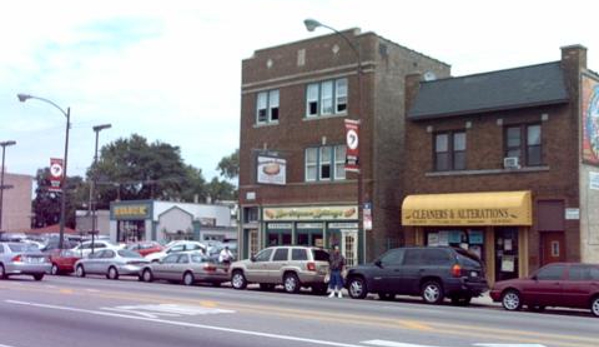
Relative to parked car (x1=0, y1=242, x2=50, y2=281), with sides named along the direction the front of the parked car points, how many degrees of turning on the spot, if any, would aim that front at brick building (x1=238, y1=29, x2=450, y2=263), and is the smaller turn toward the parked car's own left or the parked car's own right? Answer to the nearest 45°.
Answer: approximately 135° to the parked car's own right

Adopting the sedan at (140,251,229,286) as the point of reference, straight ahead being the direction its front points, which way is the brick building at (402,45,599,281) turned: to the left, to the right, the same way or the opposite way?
to the left

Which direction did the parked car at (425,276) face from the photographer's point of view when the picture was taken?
facing away from the viewer and to the left of the viewer

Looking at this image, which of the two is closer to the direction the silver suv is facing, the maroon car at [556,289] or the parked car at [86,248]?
the parked car

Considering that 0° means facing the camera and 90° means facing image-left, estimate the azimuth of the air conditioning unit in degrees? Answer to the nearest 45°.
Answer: approximately 0°

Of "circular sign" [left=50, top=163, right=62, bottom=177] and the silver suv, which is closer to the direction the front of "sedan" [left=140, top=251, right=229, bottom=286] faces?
the circular sign

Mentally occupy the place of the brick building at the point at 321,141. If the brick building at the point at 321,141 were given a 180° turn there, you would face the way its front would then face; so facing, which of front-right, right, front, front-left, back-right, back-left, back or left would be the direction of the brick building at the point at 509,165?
right

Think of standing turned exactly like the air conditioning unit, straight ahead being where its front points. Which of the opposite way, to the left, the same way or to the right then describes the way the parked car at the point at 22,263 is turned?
to the right

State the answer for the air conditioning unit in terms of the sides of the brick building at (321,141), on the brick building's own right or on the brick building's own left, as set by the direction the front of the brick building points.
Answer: on the brick building's own left

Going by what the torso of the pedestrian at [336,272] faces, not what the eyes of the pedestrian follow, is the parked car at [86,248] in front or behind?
behind

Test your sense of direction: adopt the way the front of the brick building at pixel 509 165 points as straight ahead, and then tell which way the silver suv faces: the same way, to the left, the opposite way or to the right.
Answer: to the right

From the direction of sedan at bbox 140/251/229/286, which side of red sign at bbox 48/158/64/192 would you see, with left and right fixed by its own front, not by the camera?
front

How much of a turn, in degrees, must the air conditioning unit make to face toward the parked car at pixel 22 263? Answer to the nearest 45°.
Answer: approximately 90° to its right

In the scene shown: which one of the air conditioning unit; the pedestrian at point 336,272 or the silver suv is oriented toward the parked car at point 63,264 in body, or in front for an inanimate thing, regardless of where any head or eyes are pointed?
the silver suv
